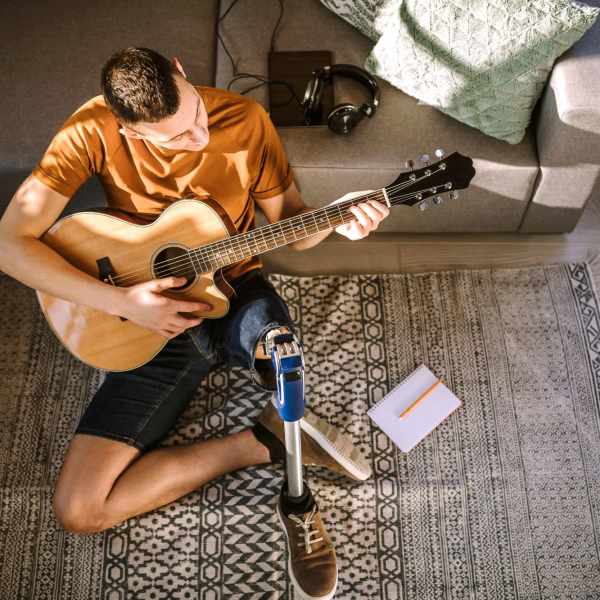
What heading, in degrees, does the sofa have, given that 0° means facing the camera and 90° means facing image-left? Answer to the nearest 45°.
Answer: approximately 0°

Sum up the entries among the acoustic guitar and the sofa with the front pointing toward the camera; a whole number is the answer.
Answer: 2

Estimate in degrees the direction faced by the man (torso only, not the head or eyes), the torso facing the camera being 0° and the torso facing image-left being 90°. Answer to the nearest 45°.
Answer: approximately 0°
